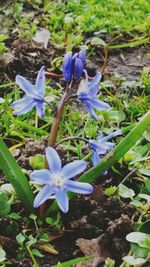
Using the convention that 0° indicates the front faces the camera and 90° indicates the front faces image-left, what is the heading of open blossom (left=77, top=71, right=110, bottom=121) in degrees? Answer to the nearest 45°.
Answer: approximately 270°
